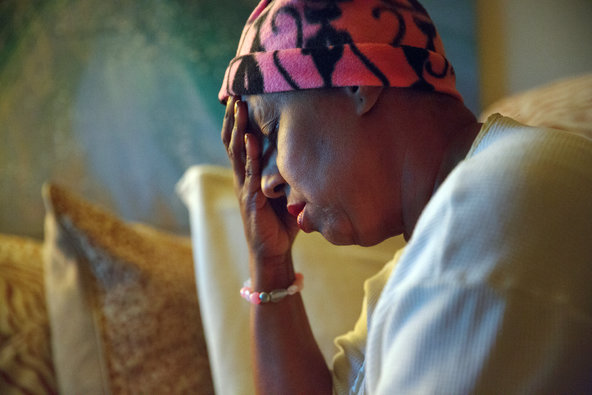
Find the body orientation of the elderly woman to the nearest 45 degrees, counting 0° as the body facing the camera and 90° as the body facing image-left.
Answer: approximately 90°

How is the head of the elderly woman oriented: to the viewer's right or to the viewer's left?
to the viewer's left
